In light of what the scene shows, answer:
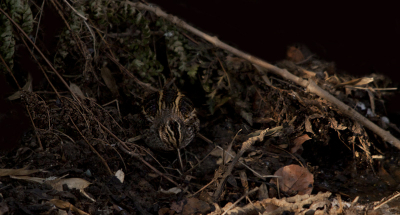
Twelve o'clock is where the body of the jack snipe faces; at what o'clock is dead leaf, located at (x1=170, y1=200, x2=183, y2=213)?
The dead leaf is roughly at 12 o'clock from the jack snipe.

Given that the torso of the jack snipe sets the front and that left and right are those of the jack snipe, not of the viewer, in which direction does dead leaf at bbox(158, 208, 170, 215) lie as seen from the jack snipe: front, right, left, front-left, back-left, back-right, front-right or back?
front

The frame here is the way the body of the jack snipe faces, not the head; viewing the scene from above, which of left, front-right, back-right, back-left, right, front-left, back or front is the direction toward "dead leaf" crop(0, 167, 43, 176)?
front-right

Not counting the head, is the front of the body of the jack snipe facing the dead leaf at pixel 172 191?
yes

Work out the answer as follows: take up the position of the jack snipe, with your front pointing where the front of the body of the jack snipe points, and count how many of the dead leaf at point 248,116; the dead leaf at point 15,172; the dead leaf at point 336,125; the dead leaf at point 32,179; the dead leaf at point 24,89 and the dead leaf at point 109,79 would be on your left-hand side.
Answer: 2

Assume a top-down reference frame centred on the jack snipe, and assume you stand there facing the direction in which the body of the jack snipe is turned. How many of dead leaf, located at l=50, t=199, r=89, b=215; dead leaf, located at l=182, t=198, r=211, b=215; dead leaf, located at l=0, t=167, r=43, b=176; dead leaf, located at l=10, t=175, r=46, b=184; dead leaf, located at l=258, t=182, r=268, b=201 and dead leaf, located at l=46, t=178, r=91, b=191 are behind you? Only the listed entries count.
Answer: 0

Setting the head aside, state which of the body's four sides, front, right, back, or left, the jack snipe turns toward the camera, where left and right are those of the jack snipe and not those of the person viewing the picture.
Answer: front

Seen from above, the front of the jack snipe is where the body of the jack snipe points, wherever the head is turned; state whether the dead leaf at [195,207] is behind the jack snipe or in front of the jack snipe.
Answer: in front

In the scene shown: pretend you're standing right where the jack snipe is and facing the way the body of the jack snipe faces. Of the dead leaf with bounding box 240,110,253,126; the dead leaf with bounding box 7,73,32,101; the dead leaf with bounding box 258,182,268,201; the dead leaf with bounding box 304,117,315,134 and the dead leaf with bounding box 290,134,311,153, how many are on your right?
1

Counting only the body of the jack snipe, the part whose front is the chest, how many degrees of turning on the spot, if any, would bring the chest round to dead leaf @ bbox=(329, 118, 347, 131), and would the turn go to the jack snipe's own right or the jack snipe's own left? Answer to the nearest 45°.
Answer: approximately 90° to the jack snipe's own left

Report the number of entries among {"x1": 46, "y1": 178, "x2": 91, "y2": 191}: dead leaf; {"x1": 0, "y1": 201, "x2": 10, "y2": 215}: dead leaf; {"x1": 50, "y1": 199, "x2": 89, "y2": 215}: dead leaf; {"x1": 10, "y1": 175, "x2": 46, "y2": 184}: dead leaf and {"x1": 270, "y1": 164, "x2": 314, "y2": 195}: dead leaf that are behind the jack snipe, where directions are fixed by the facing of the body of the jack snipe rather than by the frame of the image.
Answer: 0

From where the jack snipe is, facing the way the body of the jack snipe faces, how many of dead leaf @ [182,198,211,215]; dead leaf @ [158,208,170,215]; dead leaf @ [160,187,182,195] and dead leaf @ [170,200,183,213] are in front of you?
4

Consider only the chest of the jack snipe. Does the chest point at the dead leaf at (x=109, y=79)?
no

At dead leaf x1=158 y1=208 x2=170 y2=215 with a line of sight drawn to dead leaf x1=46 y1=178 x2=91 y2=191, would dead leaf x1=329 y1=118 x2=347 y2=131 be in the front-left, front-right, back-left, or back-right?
back-right

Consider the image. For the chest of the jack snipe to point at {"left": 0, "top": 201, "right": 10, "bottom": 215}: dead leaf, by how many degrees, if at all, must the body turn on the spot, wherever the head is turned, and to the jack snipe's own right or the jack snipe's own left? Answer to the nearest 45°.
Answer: approximately 45° to the jack snipe's own right

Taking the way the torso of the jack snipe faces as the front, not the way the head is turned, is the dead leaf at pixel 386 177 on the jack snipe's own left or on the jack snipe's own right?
on the jack snipe's own left

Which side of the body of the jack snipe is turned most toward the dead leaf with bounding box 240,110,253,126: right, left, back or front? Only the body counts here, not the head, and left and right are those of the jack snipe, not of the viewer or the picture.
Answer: left

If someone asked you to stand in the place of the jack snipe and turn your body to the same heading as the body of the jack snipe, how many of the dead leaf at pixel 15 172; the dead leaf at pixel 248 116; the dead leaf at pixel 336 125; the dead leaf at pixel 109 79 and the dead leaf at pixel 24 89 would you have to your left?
2
